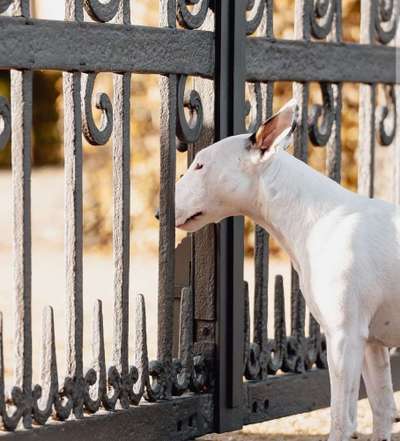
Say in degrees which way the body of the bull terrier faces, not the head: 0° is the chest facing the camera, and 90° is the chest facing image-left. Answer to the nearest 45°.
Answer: approximately 90°
